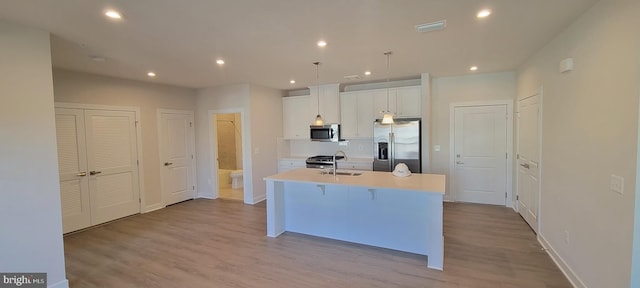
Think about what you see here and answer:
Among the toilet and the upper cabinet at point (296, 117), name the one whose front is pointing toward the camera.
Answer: the upper cabinet

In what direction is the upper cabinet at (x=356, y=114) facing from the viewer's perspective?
toward the camera

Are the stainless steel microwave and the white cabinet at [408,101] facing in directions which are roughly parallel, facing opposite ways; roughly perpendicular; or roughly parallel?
roughly parallel

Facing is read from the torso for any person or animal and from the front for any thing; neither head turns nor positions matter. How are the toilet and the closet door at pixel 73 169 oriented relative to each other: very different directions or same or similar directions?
very different directions

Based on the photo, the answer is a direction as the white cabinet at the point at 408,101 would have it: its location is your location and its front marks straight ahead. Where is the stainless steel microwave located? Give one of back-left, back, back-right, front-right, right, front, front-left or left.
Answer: right

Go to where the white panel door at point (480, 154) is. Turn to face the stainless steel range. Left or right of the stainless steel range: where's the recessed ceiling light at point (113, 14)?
left

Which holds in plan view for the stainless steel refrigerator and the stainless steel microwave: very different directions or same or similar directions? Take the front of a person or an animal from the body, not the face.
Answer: same or similar directions

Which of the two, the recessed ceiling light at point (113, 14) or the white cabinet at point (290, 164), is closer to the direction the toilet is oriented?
the recessed ceiling light

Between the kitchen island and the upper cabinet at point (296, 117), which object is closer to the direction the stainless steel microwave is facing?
the kitchen island

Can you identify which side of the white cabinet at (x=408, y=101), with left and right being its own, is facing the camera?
front

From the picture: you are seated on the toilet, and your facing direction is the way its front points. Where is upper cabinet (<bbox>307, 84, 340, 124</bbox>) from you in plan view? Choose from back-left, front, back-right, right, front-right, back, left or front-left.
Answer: back-left

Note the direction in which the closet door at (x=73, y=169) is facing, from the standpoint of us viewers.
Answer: facing the viewer and to the right of the viewer

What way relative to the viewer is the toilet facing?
to the viewer's left

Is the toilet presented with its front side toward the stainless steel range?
no
